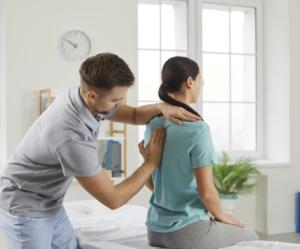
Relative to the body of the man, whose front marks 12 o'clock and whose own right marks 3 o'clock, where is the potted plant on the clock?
The potted plant is roughly at 10 o'clock from the man.

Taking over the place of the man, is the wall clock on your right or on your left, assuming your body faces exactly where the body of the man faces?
on your left

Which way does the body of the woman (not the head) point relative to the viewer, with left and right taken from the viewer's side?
facing away from the viewer and to the right of the viewer

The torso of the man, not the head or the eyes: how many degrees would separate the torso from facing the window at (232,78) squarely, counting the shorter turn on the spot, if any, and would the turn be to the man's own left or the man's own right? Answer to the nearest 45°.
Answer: approximately 45° to the man's own left

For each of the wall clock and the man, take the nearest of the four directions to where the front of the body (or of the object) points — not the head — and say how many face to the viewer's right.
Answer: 1

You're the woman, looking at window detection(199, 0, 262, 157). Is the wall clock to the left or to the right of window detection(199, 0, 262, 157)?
left

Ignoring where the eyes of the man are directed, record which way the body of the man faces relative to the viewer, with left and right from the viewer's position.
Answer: facing to the right of the viewer

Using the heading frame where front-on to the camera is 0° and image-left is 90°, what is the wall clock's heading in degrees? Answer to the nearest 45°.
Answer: approximately 0°
